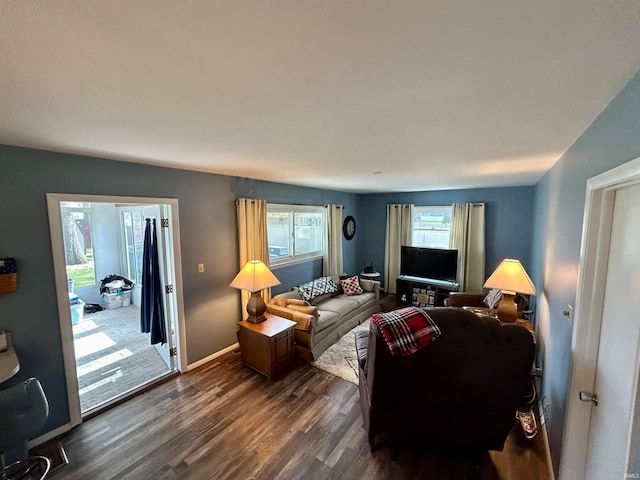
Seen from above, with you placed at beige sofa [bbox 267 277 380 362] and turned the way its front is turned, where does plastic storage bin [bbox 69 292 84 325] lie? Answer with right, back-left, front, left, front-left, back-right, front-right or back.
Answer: back-right

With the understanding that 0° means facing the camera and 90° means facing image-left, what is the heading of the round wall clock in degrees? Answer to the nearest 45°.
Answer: approximately 315°

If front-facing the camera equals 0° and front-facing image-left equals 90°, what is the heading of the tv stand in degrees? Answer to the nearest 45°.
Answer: approximately 0°

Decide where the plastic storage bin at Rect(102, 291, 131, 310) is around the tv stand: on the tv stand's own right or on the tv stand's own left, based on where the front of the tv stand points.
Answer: on the tv stand's own right

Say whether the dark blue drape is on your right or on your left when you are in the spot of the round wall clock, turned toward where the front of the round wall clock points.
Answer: on your right

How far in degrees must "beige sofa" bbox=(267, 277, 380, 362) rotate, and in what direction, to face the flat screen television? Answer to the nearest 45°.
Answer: approximately 90° to its left

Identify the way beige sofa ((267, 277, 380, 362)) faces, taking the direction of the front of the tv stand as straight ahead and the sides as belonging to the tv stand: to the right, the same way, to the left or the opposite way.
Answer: to the left

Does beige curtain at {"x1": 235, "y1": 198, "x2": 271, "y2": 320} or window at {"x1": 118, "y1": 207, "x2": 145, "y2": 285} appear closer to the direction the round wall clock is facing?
the beige curtain

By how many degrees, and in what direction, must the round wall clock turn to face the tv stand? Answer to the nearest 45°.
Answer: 0° — it already faces it
